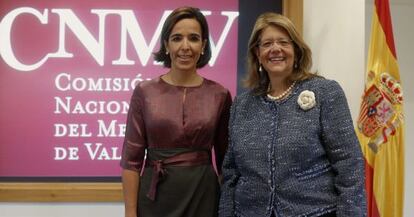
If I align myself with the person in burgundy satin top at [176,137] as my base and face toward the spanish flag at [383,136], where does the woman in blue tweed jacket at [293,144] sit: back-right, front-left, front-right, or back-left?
front-right

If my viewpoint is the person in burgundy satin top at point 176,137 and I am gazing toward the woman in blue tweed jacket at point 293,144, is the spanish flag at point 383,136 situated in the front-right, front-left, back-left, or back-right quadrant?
front-left

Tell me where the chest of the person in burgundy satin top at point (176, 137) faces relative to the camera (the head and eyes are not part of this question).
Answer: toward the camera

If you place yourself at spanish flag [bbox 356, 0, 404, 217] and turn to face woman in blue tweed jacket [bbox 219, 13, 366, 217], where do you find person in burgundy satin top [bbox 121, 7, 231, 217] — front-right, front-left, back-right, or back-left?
front-right

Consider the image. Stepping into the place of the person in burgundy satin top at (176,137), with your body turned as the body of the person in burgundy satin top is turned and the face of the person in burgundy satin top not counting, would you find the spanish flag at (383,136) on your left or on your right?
on your left
